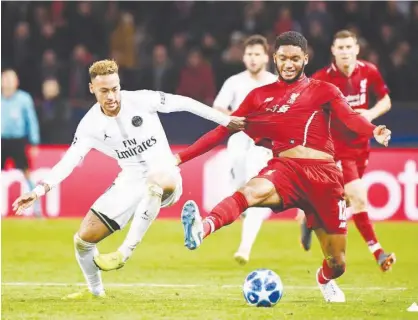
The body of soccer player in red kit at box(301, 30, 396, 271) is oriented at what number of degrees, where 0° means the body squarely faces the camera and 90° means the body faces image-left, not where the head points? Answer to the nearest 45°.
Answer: approximately 0°

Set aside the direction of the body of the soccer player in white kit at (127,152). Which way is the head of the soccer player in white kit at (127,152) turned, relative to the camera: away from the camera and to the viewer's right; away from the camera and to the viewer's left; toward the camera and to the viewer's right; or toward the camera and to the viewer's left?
toward the camera and to the viewer's right

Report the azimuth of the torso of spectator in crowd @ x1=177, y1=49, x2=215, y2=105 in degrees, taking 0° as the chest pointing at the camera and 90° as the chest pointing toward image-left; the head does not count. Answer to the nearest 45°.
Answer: approximately 0°

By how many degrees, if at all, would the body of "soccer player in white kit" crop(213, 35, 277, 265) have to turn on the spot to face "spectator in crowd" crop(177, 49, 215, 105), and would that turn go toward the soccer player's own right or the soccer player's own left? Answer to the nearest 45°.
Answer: approximately 180°

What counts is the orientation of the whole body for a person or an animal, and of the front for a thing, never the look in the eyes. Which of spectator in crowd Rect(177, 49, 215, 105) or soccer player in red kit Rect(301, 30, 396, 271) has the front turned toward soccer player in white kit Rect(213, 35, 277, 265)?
the spectator in crowd

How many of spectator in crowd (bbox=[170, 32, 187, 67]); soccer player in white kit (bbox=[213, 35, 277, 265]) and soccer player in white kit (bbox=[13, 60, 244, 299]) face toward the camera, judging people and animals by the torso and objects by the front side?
3

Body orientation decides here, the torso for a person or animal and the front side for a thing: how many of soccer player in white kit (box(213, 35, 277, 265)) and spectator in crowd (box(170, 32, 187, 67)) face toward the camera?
2
